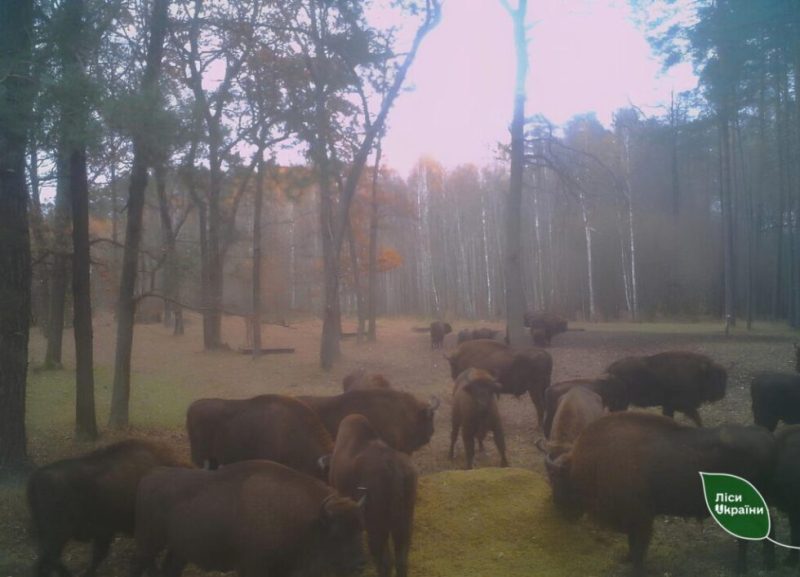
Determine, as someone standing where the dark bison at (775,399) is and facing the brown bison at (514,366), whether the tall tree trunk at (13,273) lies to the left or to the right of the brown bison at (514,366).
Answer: left

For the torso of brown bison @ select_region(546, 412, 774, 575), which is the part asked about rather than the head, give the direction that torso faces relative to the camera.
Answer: to the viewer's left

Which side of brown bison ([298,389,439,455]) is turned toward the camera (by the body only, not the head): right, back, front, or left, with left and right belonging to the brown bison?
right

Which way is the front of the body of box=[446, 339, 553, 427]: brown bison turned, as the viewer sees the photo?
to the viewer's left

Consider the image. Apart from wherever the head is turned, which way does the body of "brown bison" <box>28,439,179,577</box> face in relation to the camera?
to the viewer's right

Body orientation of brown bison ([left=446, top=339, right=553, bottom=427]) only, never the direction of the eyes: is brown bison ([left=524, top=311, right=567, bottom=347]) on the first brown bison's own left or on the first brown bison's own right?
on the first brown bison's own right

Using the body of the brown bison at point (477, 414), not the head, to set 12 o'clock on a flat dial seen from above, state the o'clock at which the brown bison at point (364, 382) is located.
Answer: the brown bison at point (364, 382) is roughly at 4 o'clock from the brown bison at point (477, 414).

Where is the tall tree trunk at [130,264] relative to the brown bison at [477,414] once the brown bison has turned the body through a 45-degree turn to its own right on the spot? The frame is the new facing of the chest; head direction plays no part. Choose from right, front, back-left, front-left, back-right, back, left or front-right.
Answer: front-right

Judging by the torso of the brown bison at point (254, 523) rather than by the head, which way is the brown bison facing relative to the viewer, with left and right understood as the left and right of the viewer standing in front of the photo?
facing to the right of the viewer

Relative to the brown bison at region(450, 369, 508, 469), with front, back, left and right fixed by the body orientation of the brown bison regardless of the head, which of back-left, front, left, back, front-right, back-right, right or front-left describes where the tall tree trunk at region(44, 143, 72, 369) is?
right

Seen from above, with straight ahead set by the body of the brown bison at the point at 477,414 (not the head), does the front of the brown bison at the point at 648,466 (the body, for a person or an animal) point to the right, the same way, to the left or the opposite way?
to the right
